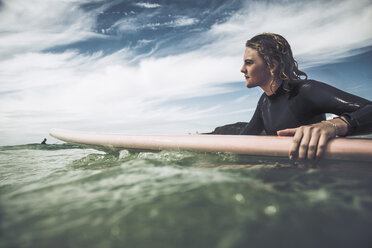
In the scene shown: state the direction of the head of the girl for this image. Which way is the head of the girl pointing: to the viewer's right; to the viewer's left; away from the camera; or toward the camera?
to the viewer's left

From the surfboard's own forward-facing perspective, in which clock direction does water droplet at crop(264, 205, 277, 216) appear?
The water droplet is roughly at 9 o'clock from the surfboard.

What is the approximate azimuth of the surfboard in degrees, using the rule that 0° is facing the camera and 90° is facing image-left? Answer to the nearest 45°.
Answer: approximately 90°
